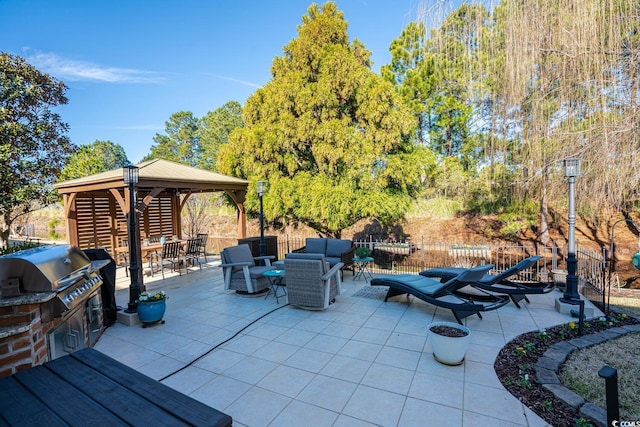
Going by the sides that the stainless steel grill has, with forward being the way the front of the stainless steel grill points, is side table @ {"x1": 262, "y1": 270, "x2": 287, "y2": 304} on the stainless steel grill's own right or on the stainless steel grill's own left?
on the stainless steel grill's own left

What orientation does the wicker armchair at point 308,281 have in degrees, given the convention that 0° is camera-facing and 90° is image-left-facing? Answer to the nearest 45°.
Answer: approximately 225°

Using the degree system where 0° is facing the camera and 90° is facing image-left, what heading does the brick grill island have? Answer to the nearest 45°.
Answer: approximately 315°

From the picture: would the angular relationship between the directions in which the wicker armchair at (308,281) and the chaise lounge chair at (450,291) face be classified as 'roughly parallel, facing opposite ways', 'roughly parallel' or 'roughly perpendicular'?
roughly perpendicular

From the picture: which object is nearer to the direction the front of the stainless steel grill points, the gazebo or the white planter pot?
the white planter pot

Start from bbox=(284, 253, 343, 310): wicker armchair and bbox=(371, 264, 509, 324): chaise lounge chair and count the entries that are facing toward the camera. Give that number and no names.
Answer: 0

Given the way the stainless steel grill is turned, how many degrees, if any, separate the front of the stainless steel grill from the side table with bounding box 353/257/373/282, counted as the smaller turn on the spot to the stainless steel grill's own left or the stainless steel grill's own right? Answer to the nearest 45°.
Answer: approximately 45° to the stainless steel grill's own left

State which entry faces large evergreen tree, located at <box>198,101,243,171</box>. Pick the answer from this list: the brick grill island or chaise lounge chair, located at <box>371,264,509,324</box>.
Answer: the chaise lounge chair

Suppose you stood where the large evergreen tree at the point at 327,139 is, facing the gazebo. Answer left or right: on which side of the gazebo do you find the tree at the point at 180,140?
right

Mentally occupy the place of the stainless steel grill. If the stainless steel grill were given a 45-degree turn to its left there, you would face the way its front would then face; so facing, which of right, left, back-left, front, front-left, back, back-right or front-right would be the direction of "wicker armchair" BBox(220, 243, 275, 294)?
front-left

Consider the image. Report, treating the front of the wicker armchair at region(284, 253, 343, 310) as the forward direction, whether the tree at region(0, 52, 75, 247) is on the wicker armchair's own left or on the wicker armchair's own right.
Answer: on the wicker armchair's own left

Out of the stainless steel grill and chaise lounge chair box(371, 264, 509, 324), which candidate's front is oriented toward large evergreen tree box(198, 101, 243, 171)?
the chaise lounge chair

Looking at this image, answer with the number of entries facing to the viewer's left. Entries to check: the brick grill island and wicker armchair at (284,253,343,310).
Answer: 0
